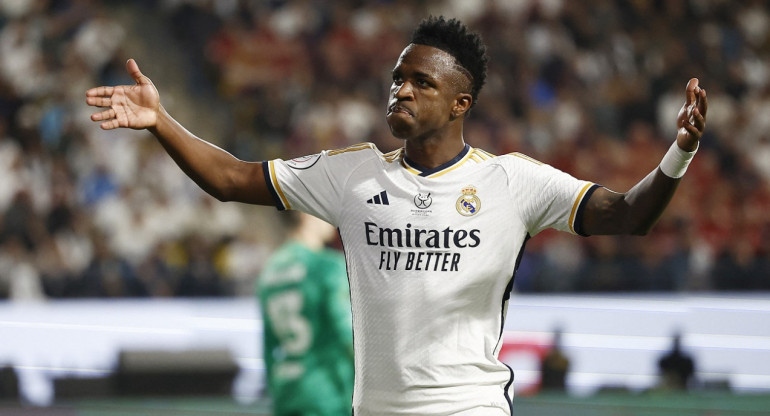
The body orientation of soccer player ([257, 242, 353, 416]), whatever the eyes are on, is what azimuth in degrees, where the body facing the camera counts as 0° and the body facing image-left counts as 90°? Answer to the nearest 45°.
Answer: approximately 225°

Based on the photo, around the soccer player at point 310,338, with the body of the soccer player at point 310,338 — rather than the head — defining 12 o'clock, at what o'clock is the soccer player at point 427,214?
the soccer player at point 427,214 is roughly at 4 o'clock from the soccer player at point 310,338.

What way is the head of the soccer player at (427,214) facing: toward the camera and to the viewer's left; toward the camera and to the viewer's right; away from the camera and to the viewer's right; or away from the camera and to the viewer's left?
toward the camera and to the viewer's left
